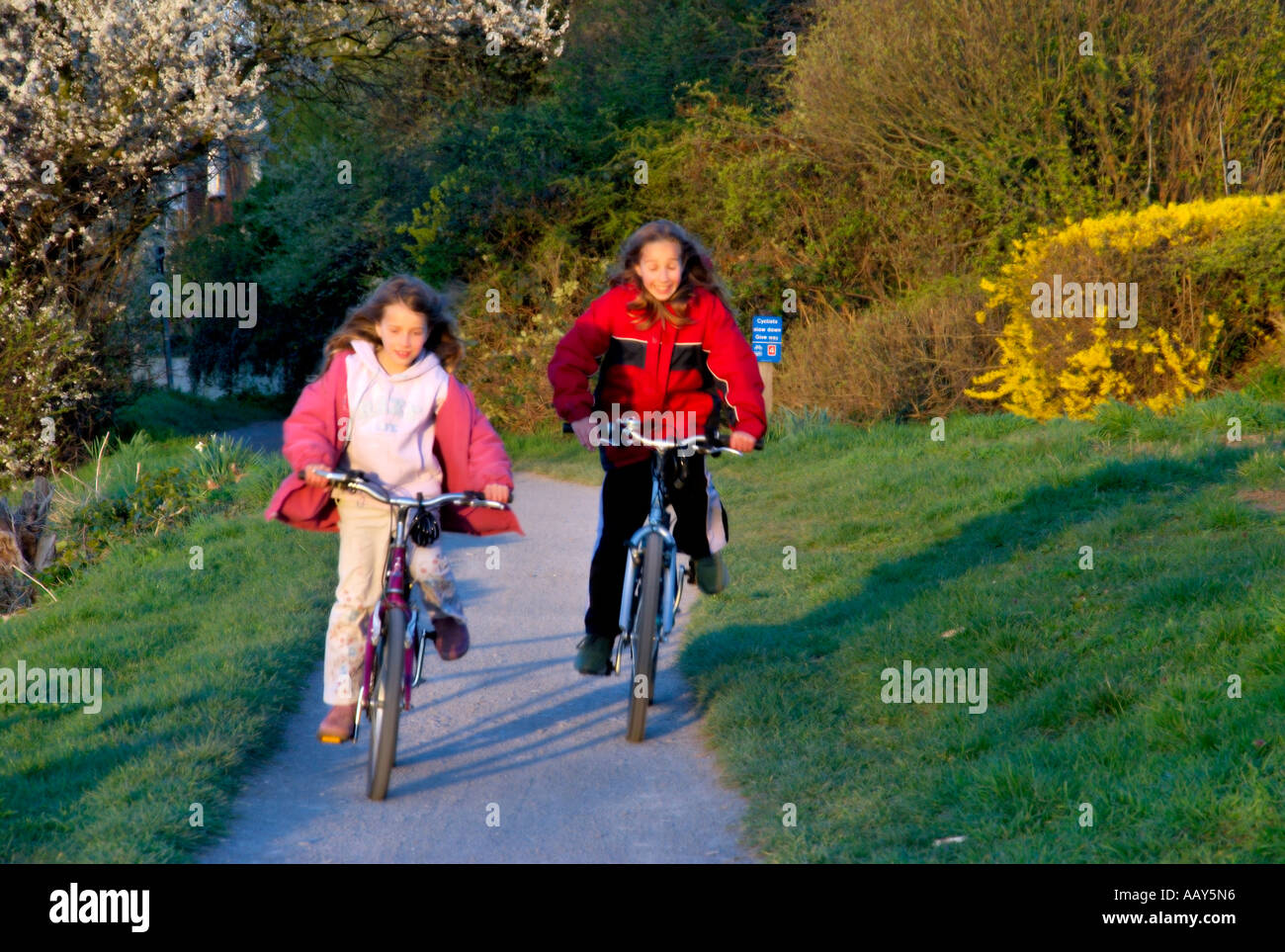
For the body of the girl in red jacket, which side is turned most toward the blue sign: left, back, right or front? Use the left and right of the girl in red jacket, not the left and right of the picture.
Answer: back

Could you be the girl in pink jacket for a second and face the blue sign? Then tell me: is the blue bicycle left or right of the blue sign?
right

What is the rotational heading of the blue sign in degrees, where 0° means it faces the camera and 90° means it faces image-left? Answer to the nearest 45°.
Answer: approximately 0°

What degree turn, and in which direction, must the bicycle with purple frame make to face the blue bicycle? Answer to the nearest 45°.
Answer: approximately 135° to its left
